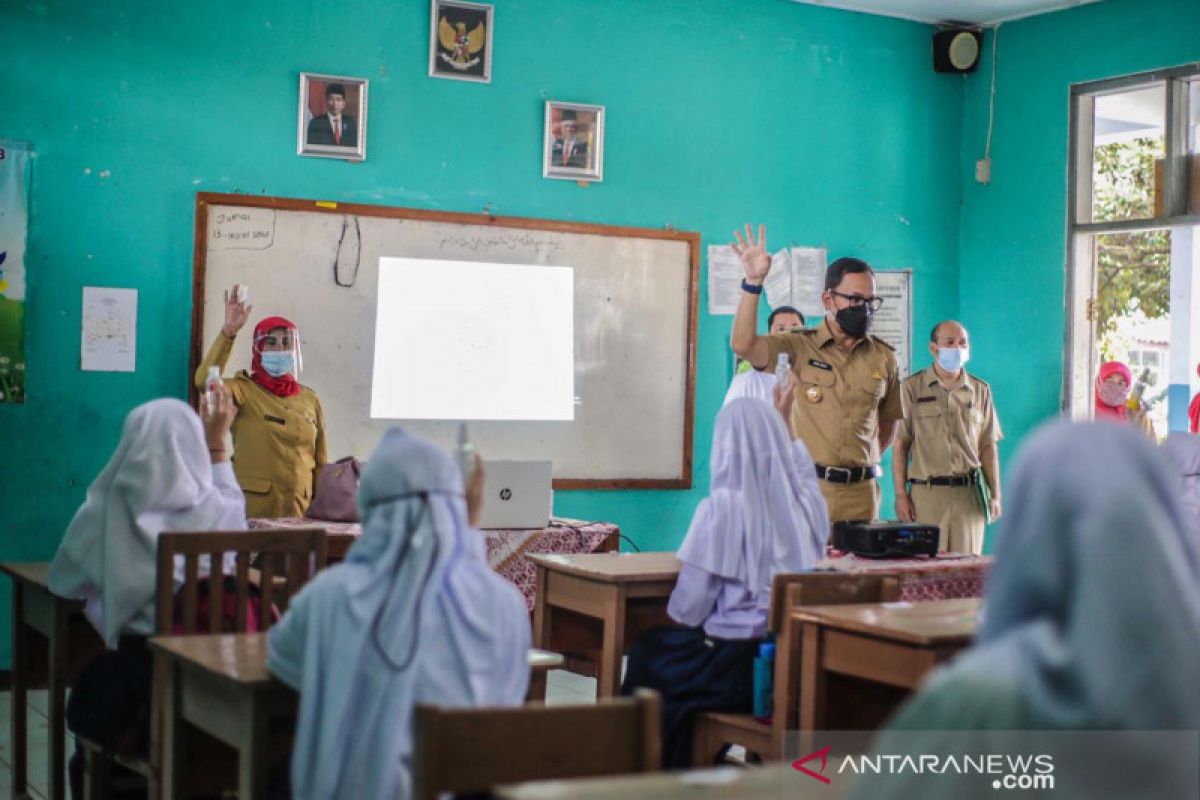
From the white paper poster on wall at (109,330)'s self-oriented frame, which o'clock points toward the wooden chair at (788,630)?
The wooden chair is roughly at 11 o'clock from the white paper poster on wall.

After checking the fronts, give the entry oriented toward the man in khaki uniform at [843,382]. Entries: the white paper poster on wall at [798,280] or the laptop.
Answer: the white paper poster on wall

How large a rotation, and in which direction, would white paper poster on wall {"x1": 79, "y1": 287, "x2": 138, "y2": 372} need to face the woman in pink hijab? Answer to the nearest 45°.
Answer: approximately 90° to its left

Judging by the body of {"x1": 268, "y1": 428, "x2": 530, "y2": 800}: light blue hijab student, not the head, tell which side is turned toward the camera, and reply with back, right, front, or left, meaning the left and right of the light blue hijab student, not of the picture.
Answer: back

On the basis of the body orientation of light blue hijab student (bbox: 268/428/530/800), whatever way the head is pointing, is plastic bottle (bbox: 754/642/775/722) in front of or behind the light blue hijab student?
in front

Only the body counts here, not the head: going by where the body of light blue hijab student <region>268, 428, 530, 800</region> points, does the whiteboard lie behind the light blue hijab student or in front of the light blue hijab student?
in front

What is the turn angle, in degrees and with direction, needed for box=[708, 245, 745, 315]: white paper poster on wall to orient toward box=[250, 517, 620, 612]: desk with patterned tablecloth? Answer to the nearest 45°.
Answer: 0° — it already faces it

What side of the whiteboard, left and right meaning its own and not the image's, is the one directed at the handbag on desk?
front

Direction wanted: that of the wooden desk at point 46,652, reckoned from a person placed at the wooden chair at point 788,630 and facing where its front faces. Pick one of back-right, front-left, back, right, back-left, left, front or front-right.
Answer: front-left

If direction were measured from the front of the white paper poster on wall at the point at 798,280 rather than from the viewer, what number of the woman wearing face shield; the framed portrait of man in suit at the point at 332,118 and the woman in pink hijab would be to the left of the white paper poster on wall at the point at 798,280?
1

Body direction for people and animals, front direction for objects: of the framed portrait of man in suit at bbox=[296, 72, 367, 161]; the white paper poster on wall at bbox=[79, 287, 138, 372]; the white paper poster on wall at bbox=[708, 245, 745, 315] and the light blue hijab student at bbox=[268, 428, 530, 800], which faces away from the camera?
the light blue hijab student

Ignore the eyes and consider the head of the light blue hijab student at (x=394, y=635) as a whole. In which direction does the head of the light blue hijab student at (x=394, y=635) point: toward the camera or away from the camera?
away from the camera

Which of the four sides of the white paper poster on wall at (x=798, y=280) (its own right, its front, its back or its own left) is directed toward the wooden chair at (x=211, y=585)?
front

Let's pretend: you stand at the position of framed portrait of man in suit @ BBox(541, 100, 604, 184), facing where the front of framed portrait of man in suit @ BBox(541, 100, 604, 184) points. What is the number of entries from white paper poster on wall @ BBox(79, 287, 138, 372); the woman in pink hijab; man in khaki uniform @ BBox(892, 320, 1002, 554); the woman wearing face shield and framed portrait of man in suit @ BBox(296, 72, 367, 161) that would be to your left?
2
